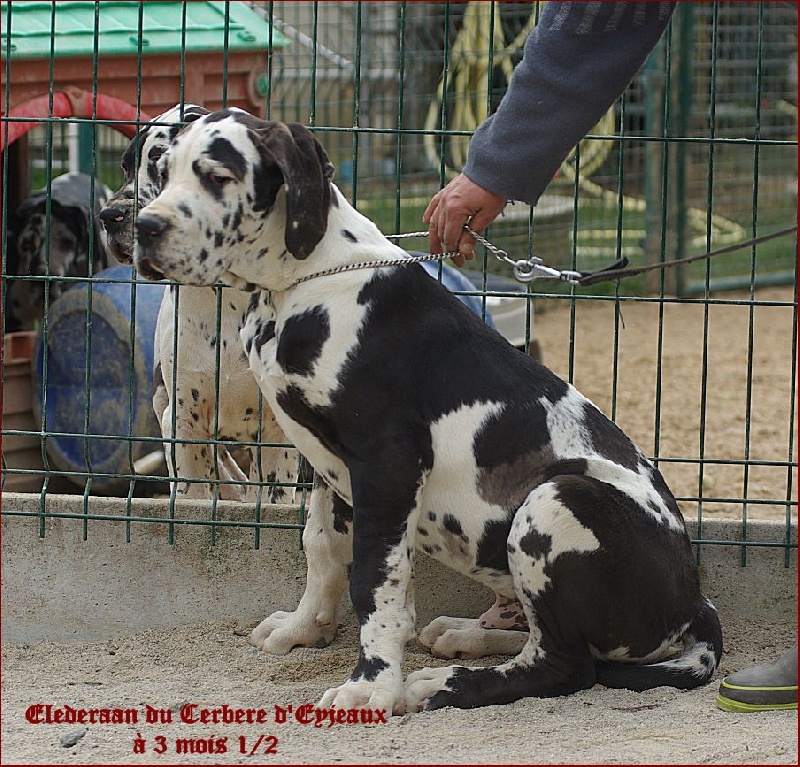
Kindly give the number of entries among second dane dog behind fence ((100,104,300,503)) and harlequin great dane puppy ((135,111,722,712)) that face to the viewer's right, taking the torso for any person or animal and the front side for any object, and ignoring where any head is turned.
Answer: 0

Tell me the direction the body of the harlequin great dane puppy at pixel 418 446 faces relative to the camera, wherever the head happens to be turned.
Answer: to the viewer's left

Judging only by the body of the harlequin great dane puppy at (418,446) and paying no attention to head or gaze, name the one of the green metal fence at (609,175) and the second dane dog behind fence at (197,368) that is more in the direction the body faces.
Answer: the second dane dog behind fence

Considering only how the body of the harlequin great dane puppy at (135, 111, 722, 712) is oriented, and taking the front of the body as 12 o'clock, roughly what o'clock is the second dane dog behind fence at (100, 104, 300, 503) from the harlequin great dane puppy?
The second dane dog behind fence is roughly at 2 o'clock from the harlequin great dane puppy.

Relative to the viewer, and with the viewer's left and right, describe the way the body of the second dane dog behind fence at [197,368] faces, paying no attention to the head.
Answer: facing the viewer and to the left of the viewer

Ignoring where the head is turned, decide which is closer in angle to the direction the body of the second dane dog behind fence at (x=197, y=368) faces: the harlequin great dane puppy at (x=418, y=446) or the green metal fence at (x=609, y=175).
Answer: the harlequin great dane puppy

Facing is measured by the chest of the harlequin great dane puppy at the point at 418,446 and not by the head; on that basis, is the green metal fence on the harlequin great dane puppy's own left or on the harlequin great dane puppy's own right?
on the harlequin great dane puppy's own right
